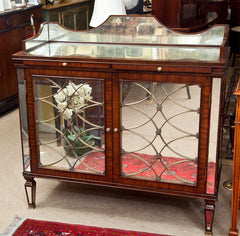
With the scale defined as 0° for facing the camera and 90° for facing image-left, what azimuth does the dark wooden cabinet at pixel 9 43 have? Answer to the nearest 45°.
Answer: approximately 315°

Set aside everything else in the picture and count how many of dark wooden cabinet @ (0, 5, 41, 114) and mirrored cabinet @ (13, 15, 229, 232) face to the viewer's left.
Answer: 0

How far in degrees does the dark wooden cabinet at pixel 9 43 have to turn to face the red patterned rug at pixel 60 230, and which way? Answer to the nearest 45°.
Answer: approximately 45° to its right

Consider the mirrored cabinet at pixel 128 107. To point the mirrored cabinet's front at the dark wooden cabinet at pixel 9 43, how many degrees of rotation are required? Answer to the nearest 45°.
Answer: approximately 135° to its right

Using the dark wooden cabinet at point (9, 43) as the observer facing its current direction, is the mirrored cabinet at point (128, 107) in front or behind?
in front
